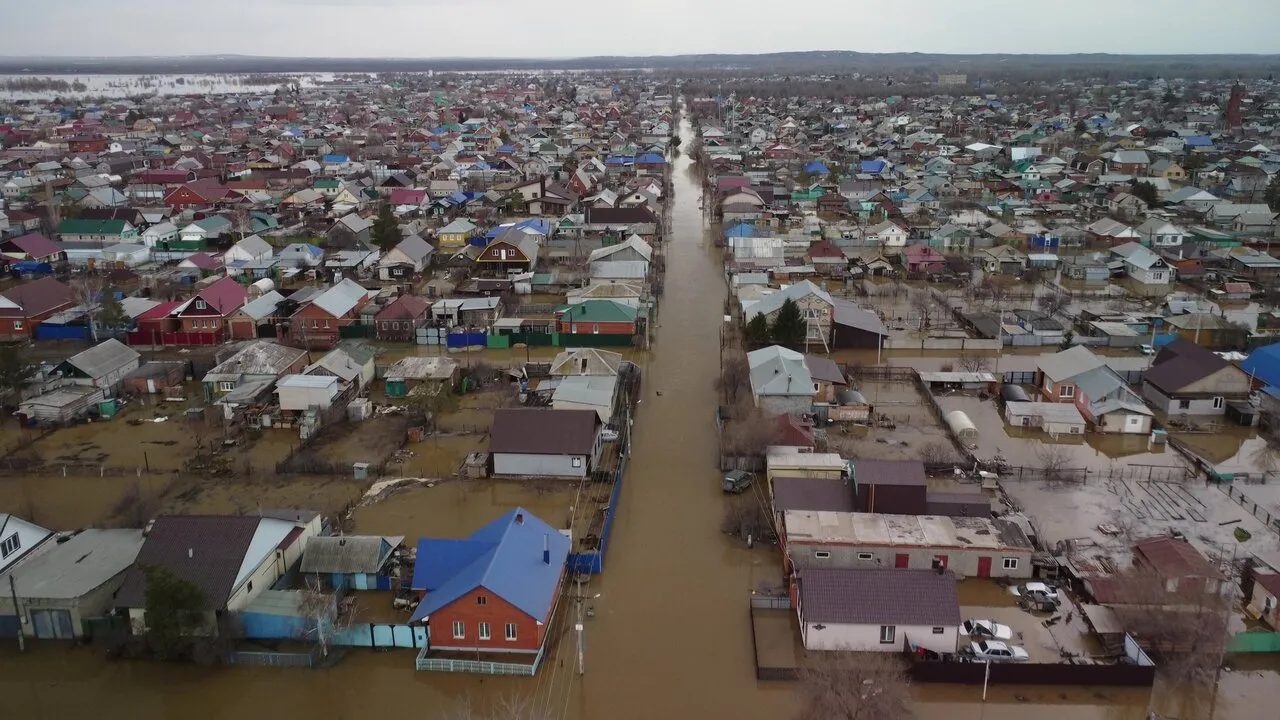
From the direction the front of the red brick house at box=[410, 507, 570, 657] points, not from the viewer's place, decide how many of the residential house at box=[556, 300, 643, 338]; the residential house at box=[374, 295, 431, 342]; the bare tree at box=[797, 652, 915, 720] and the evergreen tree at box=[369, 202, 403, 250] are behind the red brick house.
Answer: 3

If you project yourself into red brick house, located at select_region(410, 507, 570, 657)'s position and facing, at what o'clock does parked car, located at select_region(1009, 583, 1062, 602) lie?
The parked car is roughly at 9 o'clock from the red brick house.

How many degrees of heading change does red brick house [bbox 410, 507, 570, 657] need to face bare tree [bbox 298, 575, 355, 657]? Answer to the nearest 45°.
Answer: approximately 90° to its right

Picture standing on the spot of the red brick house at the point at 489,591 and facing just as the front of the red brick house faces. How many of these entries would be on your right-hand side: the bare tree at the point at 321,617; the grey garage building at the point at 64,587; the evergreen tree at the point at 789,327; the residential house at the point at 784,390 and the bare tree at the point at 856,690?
2

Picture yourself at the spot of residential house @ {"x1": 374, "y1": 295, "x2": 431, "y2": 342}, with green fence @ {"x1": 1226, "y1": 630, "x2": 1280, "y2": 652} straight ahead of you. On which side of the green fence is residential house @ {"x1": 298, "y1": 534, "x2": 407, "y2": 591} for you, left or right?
right

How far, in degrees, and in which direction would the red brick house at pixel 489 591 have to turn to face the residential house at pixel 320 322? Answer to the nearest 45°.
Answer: approximately 180°

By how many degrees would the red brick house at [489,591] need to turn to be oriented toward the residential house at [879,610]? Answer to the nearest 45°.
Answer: approximately 90° to its left

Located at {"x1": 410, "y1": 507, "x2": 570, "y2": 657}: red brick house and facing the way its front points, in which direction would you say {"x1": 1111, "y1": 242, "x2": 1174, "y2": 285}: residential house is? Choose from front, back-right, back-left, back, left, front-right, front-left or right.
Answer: back-left

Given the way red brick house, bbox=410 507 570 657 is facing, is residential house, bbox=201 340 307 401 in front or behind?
behind

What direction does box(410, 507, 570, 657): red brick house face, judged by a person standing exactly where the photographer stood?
facing the viewer

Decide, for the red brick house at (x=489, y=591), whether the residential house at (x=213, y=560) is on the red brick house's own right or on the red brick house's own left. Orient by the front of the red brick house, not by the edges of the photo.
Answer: on the red brick house's own right

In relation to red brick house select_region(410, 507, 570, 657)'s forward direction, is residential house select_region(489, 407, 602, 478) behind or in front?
behind

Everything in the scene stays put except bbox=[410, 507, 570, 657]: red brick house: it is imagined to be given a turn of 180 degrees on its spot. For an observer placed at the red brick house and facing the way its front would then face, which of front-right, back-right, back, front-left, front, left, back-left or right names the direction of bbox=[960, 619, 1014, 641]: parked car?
right

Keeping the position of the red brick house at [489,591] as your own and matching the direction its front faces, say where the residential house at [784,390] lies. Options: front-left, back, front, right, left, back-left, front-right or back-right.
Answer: back-left

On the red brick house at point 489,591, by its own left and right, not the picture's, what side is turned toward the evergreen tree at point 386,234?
back

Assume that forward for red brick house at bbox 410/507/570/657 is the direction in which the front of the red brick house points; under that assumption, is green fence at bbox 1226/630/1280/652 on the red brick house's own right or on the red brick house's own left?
on the red brick house's own left

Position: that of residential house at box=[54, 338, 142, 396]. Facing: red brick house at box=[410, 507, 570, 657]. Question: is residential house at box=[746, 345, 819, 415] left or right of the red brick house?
left

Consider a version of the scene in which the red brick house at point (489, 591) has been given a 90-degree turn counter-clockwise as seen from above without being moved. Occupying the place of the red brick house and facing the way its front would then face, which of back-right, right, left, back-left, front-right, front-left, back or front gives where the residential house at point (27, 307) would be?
back-left
